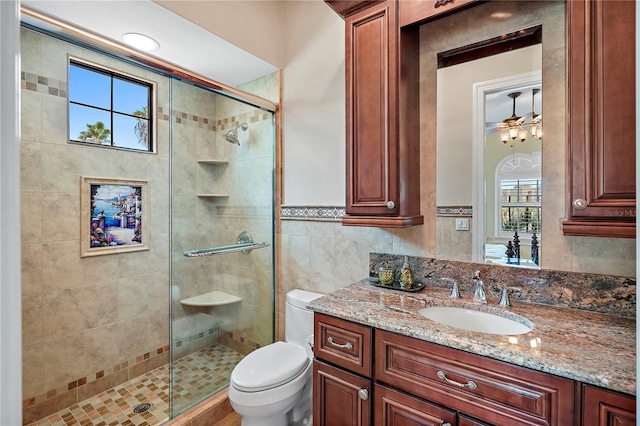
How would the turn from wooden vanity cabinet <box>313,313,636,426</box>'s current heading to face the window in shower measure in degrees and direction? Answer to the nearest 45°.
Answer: approximately 45° to its right

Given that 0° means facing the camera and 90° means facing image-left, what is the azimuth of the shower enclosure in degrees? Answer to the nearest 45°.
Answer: approximately 315°
